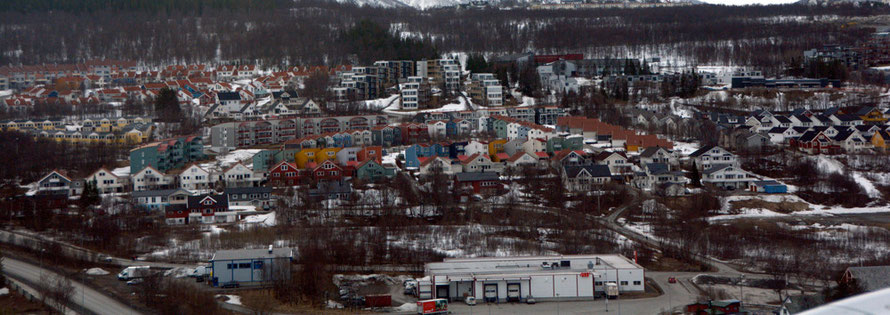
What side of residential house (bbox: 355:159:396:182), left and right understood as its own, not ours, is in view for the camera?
front

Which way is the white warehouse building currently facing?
toward the camera

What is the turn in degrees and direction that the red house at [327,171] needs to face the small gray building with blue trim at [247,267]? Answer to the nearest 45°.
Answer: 0° — it already faces it

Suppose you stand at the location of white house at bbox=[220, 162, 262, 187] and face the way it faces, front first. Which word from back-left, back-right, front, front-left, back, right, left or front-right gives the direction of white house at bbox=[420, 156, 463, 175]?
left

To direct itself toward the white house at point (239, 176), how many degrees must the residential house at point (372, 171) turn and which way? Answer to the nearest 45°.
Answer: approximately 90° to its right

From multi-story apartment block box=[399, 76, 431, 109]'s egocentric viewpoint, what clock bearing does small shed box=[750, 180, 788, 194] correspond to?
The small shed is roughly at 11 o'clock from the multi-story apartment block.

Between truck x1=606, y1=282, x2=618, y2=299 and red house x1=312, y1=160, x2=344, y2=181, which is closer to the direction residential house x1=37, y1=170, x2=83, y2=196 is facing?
the truck

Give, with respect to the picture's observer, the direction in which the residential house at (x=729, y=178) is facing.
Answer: facing the viewer

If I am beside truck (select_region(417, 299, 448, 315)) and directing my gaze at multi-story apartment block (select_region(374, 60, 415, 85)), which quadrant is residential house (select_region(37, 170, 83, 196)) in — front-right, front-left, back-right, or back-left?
front-left

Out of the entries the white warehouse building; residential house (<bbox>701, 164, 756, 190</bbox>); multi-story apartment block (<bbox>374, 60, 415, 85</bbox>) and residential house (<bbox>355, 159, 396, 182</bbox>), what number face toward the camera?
4

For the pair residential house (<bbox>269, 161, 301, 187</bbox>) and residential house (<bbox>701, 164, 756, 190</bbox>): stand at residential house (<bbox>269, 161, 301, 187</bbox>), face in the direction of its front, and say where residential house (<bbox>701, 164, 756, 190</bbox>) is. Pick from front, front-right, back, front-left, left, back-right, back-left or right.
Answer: left

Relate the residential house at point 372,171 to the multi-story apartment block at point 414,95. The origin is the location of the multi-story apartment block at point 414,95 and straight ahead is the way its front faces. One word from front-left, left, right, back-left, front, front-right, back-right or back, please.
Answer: front

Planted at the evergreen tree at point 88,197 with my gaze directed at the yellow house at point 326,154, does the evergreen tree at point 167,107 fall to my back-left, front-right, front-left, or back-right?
front-left

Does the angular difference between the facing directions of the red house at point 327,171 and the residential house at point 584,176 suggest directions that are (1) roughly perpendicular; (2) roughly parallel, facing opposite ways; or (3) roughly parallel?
roughly parallel

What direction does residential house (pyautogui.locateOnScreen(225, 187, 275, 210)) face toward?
toward the camera
